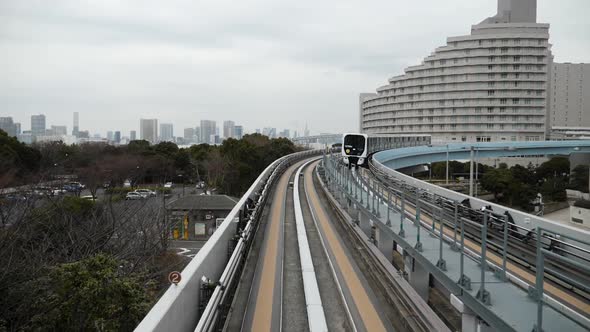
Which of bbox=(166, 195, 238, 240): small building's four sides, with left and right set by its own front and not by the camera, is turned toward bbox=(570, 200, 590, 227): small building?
left

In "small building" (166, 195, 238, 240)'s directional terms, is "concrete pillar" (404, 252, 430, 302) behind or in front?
in front

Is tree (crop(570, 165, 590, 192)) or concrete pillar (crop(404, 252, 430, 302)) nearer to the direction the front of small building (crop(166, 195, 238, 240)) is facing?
the concrete pillar

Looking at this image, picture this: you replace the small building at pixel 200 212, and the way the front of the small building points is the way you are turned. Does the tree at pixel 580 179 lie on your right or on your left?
on your left

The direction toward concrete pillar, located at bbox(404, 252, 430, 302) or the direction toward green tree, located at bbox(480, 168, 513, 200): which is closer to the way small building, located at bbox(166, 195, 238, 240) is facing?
the concrete pillar

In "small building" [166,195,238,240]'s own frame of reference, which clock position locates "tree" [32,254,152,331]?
The tree is roughly at 12 o'clock from the small building.

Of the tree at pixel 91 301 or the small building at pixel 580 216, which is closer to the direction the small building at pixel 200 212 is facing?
the tree

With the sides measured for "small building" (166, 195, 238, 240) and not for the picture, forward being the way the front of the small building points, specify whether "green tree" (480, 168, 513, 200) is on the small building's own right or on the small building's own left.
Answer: on the small building's own left

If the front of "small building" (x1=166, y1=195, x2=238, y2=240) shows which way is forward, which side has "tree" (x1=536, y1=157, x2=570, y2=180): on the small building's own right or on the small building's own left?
on the small building's own left

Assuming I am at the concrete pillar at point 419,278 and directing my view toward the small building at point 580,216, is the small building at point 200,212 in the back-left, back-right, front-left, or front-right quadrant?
front-left

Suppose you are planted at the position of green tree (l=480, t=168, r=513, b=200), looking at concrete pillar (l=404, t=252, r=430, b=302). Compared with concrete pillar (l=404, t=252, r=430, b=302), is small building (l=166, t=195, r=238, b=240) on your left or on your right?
right

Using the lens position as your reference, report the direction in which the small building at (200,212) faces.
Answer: facing the viewer
